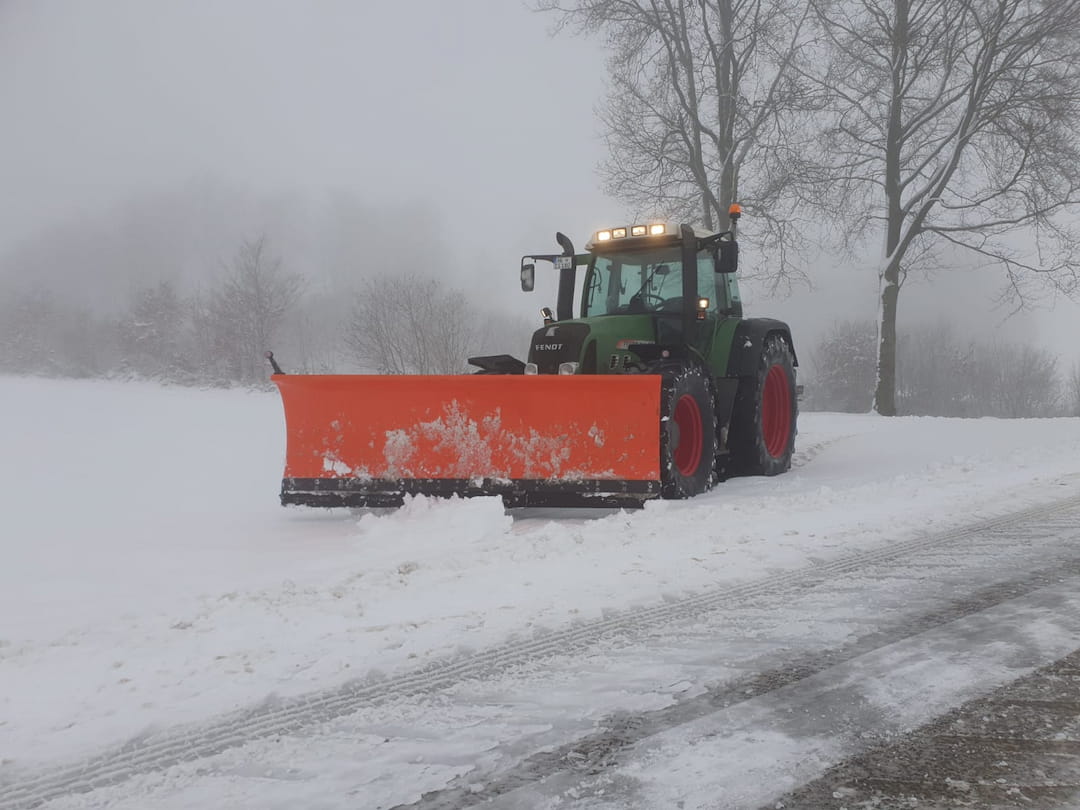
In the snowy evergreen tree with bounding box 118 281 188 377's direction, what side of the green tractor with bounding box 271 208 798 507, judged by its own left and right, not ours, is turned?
right

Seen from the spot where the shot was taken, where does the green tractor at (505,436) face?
facing the viewer and to the left of the viewer

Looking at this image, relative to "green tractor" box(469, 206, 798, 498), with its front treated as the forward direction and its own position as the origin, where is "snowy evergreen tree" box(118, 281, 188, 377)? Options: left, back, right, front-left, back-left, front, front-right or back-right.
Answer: right
